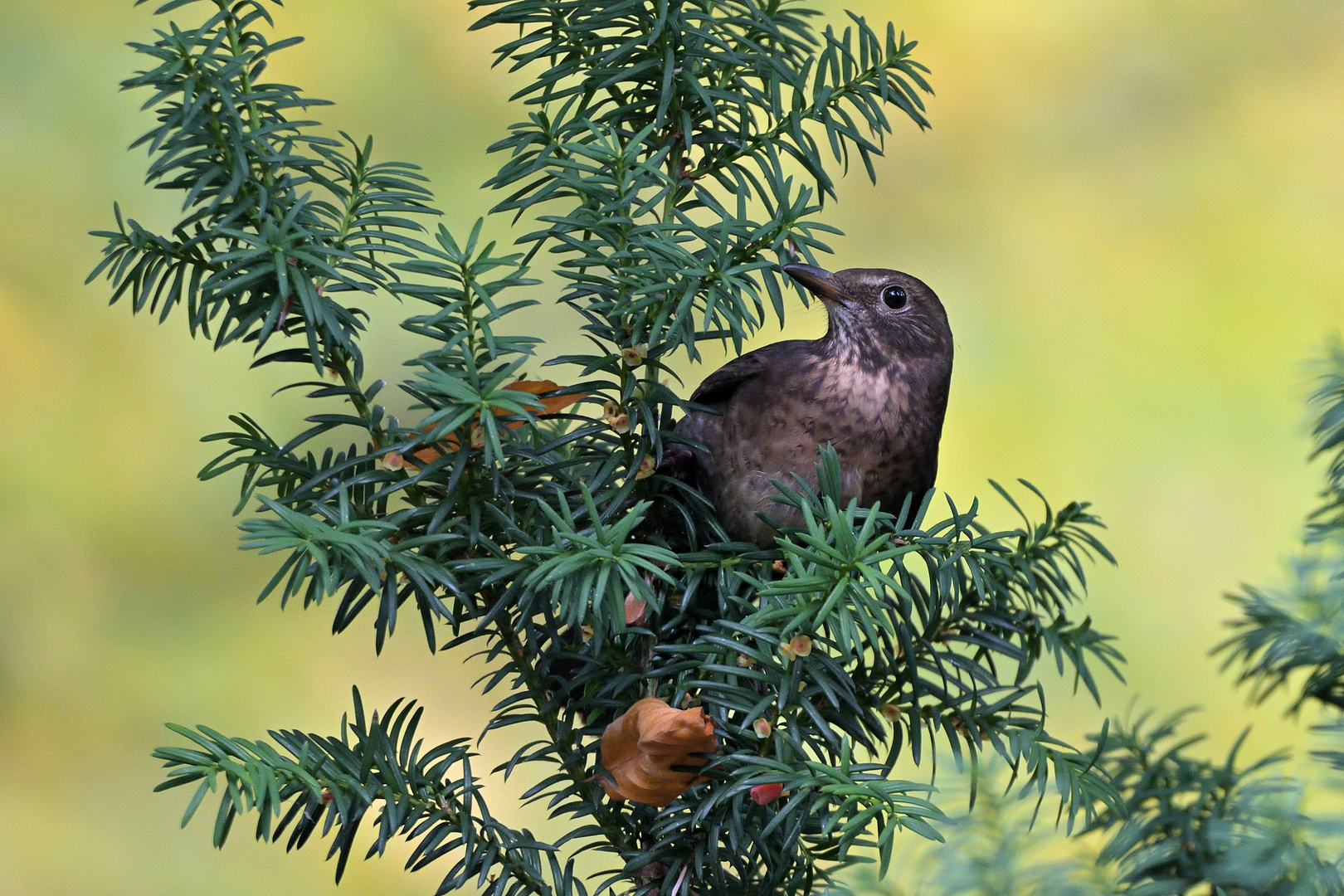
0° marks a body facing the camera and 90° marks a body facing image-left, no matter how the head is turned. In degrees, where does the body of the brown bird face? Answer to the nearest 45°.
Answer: approximately 315°
